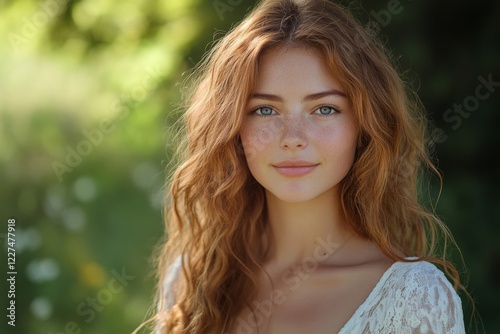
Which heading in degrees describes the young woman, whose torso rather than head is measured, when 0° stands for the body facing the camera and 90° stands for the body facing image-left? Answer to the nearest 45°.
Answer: approximately 0°
